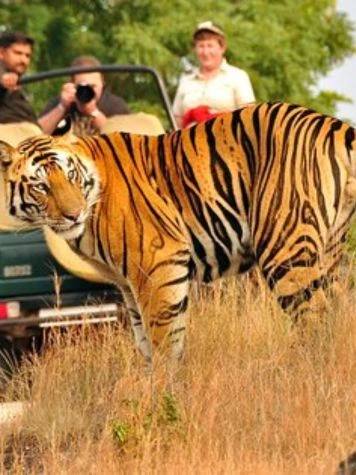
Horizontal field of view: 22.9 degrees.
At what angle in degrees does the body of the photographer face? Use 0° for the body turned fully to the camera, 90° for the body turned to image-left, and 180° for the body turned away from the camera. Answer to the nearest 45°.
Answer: approximately 0°

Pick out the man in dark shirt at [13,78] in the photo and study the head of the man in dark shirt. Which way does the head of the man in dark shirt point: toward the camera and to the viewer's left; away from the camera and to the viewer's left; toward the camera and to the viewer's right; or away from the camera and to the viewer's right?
toward the camera and to the viewer's right

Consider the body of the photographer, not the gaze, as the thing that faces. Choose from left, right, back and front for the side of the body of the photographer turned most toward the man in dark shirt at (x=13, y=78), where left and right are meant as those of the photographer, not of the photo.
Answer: right

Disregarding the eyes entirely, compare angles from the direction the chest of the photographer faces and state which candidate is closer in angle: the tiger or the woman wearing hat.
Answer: the tiger
